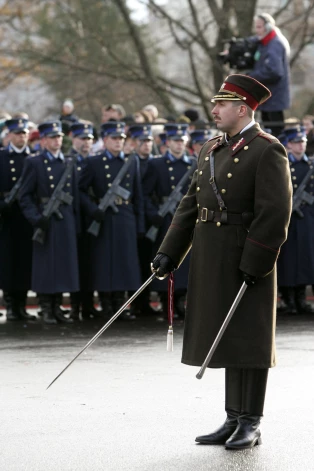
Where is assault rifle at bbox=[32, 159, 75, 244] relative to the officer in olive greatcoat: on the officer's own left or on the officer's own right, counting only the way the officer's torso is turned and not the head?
on the officer's own right

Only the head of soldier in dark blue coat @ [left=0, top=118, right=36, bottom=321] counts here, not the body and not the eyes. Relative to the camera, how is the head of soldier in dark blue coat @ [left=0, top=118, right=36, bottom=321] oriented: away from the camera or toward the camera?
toward the camera

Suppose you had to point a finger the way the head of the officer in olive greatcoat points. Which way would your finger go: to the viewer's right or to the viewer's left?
to the viewer's left

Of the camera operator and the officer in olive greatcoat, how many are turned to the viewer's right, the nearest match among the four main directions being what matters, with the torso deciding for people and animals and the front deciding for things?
0

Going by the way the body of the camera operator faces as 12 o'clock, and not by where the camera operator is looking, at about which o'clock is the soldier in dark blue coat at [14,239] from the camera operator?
The soldier in dark blue coat is roughly at 11 o'clock from the camera operator.

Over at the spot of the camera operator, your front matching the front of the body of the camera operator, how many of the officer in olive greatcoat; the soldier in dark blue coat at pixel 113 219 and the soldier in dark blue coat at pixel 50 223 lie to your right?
0

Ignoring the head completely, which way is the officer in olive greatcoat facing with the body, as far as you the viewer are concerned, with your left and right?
facing the viewer and to the left of the viewer

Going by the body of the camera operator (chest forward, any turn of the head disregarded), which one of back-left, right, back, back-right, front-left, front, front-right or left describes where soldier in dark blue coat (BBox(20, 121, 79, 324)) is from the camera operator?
front-left

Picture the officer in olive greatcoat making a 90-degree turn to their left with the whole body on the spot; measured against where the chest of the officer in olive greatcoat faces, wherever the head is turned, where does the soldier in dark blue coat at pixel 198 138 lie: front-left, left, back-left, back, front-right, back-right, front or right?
back-left

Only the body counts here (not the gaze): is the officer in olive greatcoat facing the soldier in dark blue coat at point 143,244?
no

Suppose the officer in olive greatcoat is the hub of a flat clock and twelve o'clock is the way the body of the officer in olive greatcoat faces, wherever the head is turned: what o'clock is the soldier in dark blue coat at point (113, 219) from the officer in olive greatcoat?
The soldier in dark blue coat is roughly at 4 o'clock from the officer in olive greatcoat.

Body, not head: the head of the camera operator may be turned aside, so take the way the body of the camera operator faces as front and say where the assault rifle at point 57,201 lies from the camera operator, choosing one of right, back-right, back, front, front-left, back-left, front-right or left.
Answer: front-left

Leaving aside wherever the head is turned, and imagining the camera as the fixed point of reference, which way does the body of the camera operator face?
to the viewer's left
